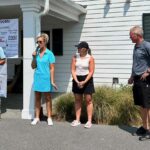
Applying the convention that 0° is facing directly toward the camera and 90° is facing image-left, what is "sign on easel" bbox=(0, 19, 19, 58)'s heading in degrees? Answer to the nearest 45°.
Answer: approximately 0°

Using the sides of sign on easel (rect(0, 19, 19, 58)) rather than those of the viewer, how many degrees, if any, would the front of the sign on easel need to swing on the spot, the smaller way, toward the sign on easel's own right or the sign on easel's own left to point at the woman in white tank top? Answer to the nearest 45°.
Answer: approximately 45° to the sign on easel's own left

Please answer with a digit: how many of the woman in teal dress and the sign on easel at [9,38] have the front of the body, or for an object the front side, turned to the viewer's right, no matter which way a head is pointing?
0

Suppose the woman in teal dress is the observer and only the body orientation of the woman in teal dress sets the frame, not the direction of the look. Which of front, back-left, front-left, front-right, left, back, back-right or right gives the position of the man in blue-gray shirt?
left

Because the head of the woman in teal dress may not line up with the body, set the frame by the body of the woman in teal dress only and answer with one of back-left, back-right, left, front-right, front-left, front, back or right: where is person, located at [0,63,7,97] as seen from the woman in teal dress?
right

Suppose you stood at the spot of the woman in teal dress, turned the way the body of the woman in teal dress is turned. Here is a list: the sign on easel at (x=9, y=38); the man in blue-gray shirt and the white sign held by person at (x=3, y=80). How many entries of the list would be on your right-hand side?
2
